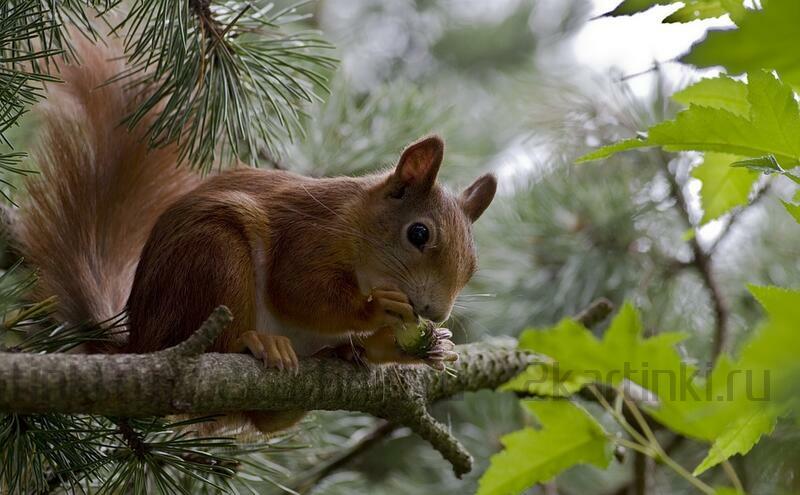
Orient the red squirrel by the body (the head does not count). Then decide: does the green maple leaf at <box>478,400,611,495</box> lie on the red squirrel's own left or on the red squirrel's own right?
on the red squirrel's own right

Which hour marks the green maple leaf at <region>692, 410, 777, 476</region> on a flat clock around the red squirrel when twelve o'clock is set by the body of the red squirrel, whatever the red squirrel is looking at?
The green maple leaf is roughly at 2 o'clock from the red squirrel.

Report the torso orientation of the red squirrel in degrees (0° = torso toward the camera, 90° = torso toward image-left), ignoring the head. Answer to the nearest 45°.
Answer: approximately 270°
